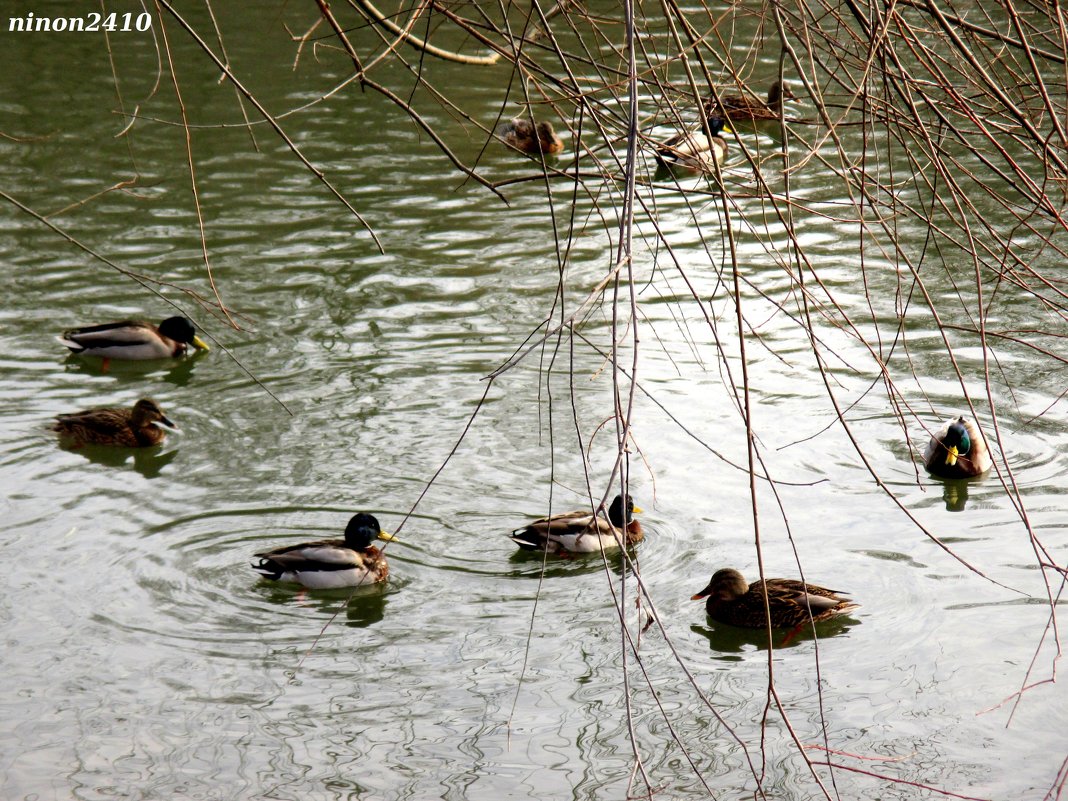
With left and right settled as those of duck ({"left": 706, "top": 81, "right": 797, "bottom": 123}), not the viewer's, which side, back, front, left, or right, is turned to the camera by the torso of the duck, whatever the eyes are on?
right

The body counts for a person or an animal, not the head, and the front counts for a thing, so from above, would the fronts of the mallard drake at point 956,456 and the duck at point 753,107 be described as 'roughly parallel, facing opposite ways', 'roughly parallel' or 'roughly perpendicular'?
roughly perpendicular

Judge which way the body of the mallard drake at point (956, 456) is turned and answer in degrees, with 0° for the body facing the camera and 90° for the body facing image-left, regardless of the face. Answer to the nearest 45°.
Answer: approximately 0°

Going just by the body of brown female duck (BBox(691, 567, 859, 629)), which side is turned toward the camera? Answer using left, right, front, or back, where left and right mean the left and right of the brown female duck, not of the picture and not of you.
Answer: left

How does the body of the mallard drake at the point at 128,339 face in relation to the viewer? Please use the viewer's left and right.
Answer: facing to the right of the viewer

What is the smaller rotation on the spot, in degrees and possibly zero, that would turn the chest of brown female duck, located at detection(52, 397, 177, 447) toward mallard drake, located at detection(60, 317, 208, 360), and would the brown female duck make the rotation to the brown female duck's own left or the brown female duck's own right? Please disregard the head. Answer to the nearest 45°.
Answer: approximately 90° to the brown female duck's own left

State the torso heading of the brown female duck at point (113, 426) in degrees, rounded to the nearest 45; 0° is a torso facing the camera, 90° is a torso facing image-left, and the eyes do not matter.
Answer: approximately 270°
